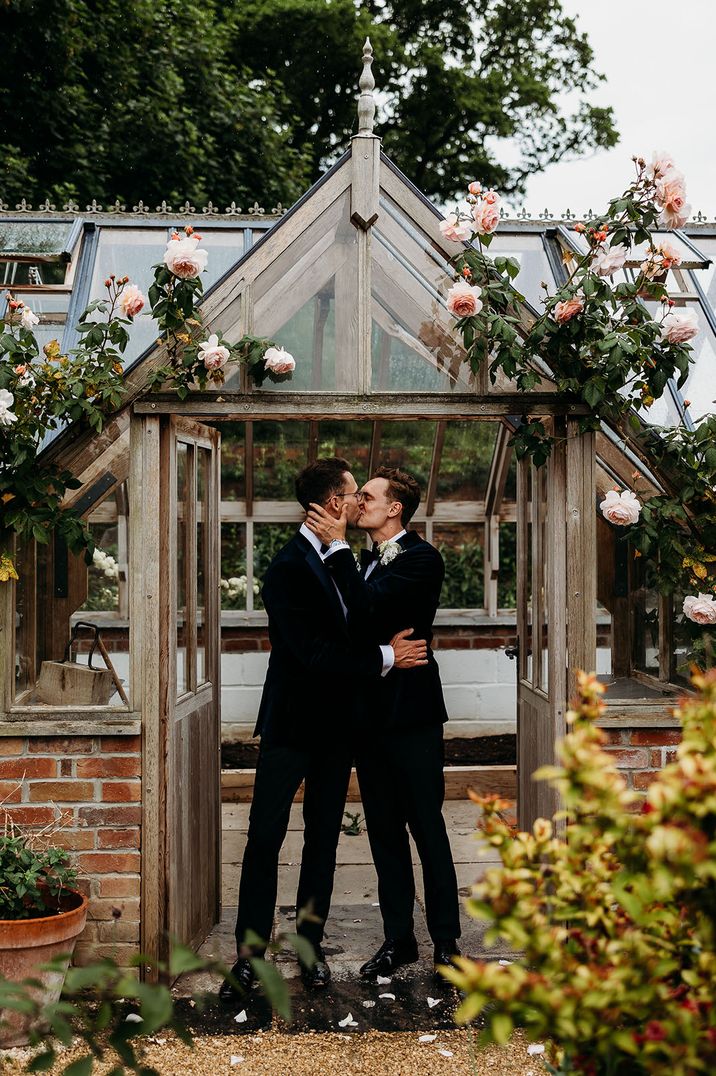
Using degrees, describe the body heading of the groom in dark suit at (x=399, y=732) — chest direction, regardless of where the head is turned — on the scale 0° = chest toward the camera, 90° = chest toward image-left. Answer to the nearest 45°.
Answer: approximately 45°

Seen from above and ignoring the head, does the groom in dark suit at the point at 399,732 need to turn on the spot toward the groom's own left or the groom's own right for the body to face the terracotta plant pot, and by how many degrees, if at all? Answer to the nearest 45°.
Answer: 0° — they already face it

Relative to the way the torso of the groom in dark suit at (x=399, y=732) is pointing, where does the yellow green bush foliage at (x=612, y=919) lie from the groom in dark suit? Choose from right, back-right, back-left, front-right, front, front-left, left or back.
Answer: front-left

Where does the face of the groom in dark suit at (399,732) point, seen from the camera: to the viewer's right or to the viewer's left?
to the viewer's left

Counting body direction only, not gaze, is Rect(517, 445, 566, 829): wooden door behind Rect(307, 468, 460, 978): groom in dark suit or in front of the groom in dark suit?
behind

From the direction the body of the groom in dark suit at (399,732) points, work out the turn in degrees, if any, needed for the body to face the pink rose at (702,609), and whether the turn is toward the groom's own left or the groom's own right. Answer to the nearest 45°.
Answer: approximately 135° to the groom's own left
